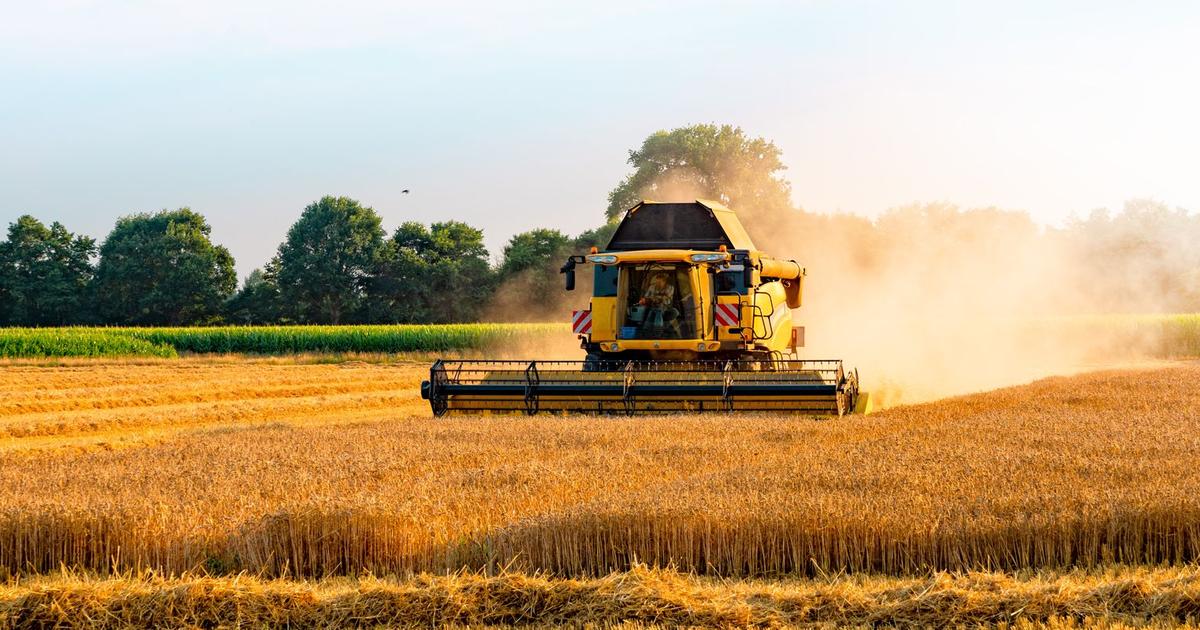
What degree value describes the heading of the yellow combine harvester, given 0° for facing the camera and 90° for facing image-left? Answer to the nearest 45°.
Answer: approximately 0°
